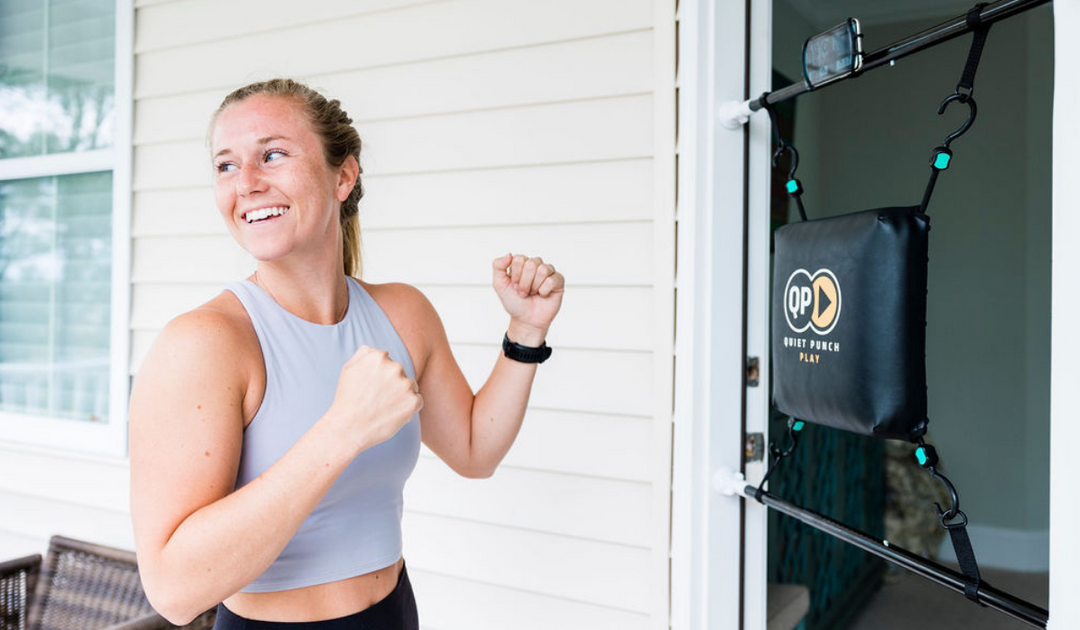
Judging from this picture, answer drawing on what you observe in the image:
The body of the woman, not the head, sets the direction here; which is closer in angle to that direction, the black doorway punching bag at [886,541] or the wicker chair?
the black doorway punching bag
